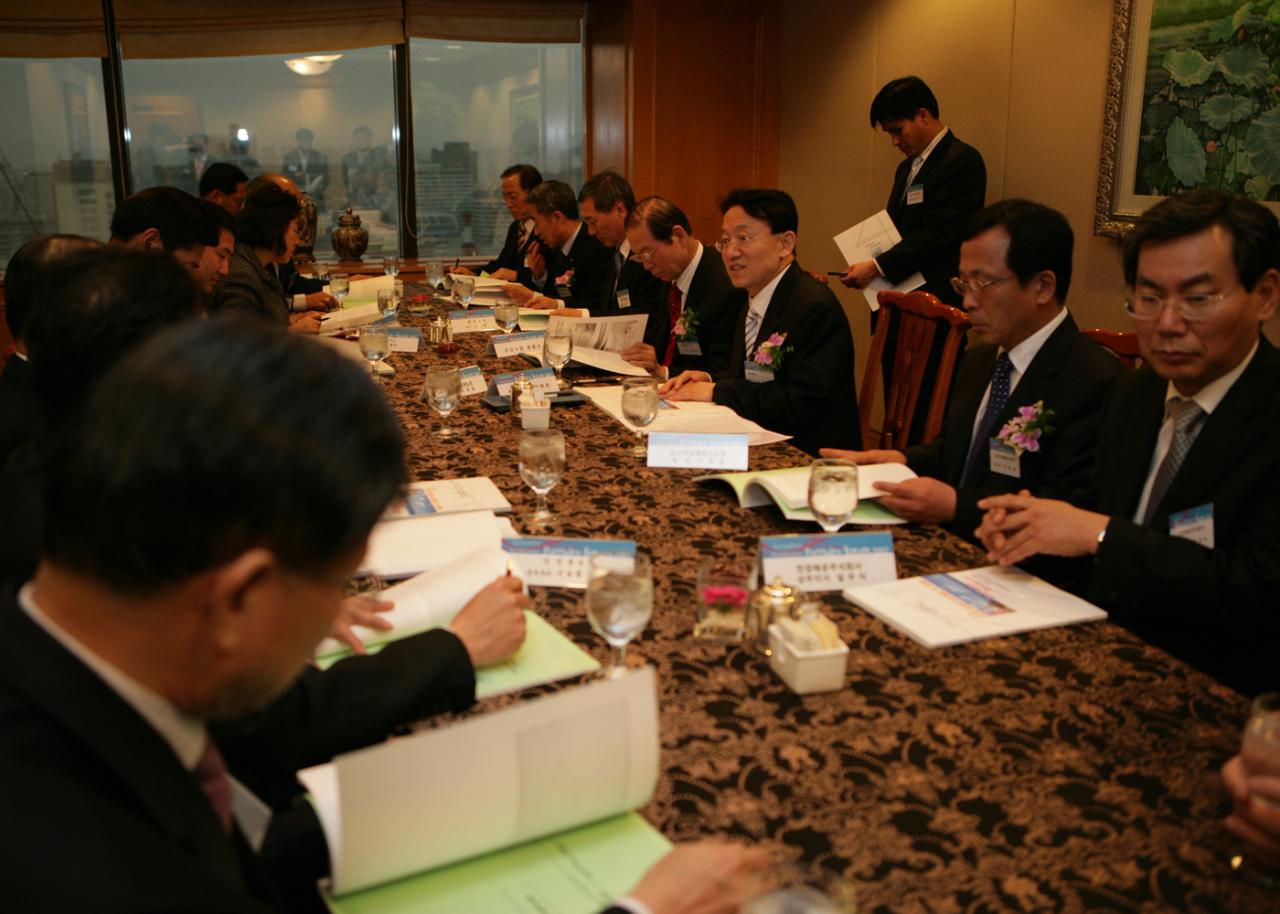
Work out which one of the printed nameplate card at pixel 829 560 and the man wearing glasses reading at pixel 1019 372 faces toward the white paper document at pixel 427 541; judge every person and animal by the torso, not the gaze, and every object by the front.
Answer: the man wearing glasses reading

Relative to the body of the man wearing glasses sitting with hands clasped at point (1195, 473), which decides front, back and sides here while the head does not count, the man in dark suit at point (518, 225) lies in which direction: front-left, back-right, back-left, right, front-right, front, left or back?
right

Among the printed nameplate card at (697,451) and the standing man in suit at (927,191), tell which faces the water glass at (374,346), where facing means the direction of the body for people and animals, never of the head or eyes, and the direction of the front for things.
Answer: the standing man in suit

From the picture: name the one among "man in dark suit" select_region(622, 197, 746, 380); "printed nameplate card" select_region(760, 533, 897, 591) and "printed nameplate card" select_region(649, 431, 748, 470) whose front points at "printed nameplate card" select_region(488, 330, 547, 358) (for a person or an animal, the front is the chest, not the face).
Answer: the man in dark suit

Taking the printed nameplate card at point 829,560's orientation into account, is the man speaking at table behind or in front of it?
behind

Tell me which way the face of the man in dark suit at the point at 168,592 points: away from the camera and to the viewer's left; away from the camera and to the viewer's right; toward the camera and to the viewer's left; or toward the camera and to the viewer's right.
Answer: away from the camera and to the viewer's right

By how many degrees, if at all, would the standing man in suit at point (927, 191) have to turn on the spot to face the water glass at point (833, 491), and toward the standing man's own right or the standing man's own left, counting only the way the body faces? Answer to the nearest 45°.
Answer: approximately 45° to the standing man's own left

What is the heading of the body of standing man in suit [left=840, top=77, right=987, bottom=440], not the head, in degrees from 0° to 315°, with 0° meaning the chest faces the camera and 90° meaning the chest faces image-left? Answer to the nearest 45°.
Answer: approximately 45°

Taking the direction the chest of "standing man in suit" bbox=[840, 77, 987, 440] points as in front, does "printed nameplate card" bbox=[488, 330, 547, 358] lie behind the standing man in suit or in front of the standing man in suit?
in front

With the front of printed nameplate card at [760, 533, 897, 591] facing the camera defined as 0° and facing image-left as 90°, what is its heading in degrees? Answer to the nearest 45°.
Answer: approximately 0°

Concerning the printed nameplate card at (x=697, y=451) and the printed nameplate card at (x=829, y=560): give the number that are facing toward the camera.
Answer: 2

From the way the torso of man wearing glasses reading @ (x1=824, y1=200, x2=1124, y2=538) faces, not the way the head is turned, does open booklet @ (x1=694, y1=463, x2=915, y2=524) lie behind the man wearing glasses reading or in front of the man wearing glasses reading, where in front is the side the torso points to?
in front

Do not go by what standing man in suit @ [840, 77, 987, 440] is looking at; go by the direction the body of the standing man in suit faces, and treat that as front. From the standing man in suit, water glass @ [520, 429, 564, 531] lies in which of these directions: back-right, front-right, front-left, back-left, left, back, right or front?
front-left

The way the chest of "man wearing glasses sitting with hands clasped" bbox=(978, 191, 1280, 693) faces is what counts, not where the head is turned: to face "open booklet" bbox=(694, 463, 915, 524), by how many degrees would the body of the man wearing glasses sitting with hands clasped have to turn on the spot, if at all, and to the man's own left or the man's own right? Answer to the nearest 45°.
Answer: approximately 45° to the man's own right

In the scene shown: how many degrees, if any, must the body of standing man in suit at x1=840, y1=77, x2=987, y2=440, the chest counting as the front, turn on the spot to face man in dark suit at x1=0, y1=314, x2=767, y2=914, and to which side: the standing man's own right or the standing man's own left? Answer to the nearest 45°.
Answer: approximately 45° to the standing man's own left

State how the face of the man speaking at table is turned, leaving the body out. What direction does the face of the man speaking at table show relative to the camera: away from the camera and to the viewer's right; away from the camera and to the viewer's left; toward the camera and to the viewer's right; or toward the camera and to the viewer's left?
toward the camera and to the viewer's left

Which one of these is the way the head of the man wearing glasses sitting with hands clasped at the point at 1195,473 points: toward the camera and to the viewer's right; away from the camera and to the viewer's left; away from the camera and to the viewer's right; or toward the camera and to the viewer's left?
toward the camera and to the viewer's left

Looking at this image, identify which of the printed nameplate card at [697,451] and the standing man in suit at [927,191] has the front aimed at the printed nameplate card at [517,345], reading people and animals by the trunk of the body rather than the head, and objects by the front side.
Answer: the standing man in suit
